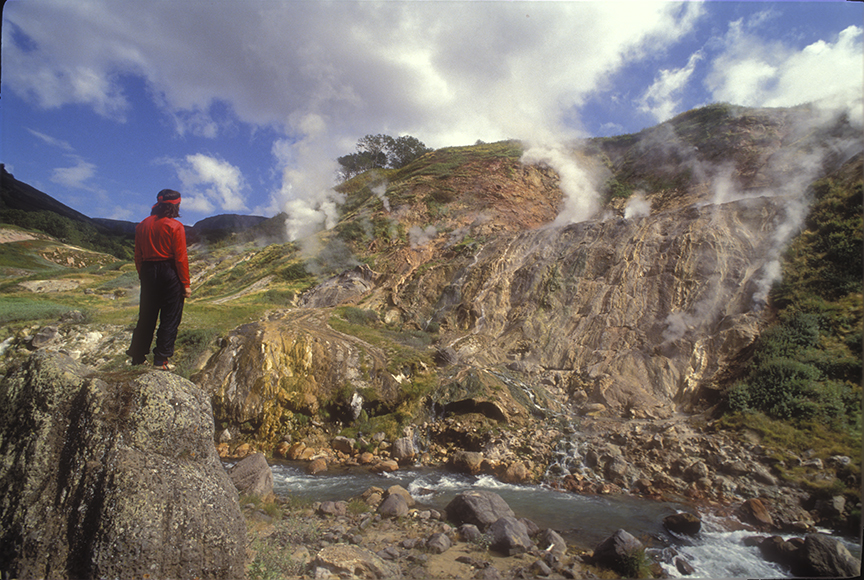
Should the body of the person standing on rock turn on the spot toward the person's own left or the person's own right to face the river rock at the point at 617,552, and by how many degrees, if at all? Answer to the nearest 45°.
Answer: approximately 45° to the person's own right

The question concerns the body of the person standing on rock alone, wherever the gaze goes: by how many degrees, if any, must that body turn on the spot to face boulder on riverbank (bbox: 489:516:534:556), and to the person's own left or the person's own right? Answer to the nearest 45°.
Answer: approximately 45° to the person's own right

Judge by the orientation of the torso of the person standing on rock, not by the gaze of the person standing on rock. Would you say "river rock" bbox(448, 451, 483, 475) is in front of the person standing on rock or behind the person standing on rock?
in front

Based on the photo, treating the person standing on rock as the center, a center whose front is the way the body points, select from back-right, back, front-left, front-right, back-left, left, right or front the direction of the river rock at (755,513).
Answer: front-right

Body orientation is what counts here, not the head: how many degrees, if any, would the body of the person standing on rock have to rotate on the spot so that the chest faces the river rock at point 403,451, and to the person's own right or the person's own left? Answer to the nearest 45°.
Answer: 0° — they already face it

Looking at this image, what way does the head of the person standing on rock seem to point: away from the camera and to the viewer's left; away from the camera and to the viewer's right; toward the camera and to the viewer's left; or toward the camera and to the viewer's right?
away from the camera and to the viewer's right

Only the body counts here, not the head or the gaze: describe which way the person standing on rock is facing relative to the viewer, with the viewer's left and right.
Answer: facing away from the viewer and to the right of the viewer

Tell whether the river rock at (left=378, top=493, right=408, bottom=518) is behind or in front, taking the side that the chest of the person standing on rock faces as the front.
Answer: in front

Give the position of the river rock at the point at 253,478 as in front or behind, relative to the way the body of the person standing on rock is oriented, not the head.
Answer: in front

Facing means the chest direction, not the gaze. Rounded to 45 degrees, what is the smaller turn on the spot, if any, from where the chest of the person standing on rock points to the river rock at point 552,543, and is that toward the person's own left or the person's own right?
approximately 45° to the person's own right
